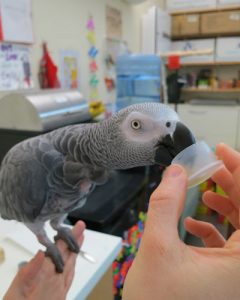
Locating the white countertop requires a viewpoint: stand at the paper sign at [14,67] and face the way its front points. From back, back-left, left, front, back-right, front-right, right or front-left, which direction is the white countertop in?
front-right

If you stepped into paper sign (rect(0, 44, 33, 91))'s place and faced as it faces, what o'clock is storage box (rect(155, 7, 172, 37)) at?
The storage box is roughly at 9 o'clock from the paper sign.

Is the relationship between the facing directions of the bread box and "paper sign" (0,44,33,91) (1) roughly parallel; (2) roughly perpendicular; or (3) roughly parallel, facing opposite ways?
roughly parallel

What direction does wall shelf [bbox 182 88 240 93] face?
toward the camera

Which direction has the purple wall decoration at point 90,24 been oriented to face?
toward the camera

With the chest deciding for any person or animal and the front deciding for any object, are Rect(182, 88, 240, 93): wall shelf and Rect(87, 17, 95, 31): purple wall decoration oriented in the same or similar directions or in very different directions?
same or similar directions

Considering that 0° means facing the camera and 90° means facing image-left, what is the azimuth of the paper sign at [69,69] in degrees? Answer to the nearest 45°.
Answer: approximately 0°

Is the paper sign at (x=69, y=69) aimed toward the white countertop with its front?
yes

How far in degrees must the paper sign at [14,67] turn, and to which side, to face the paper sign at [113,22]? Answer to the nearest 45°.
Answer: approximately 90° to its left

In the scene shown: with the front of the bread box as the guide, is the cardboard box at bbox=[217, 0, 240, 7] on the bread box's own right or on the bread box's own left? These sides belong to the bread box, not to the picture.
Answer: on the bread box's own left

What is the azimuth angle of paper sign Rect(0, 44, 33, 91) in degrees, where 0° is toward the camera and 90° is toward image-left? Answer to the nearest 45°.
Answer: approximately 315°

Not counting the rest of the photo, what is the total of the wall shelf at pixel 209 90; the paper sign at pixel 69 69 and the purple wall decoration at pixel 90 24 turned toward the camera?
3
